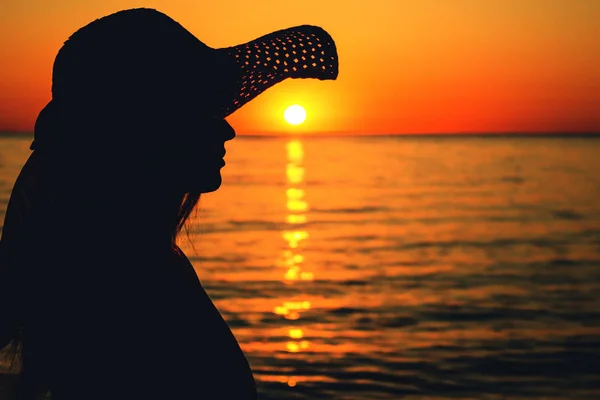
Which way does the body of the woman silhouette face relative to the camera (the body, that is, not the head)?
to the viewer's right
